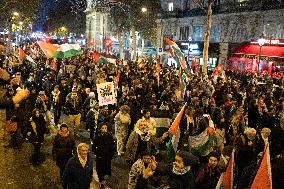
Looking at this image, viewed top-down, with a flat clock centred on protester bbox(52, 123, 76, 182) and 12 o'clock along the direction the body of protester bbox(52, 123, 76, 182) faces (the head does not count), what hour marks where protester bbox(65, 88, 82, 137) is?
protester bbox(65, 88, 82, 137) is roughly at 6 o'clock from protester bbox(52, 123, 76, 182).

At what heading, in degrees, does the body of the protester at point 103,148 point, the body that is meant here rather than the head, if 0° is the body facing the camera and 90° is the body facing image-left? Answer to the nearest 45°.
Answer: approximately 0°

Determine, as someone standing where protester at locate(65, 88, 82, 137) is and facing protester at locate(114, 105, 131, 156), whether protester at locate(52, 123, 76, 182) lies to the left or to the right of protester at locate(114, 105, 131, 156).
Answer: right

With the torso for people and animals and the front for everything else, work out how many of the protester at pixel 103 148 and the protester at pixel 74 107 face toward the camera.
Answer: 2

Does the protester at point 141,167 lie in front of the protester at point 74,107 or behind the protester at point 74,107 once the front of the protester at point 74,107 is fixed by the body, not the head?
in front

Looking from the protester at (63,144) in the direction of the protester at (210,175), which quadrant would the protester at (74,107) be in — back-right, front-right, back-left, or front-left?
back-left

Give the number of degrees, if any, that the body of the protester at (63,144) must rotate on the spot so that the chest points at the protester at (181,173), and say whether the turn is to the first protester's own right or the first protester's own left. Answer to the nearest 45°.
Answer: approximately 45° to the first protester's own left

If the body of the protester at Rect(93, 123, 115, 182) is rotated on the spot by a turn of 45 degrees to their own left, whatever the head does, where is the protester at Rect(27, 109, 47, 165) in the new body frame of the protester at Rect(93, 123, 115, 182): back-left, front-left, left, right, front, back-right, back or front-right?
back
